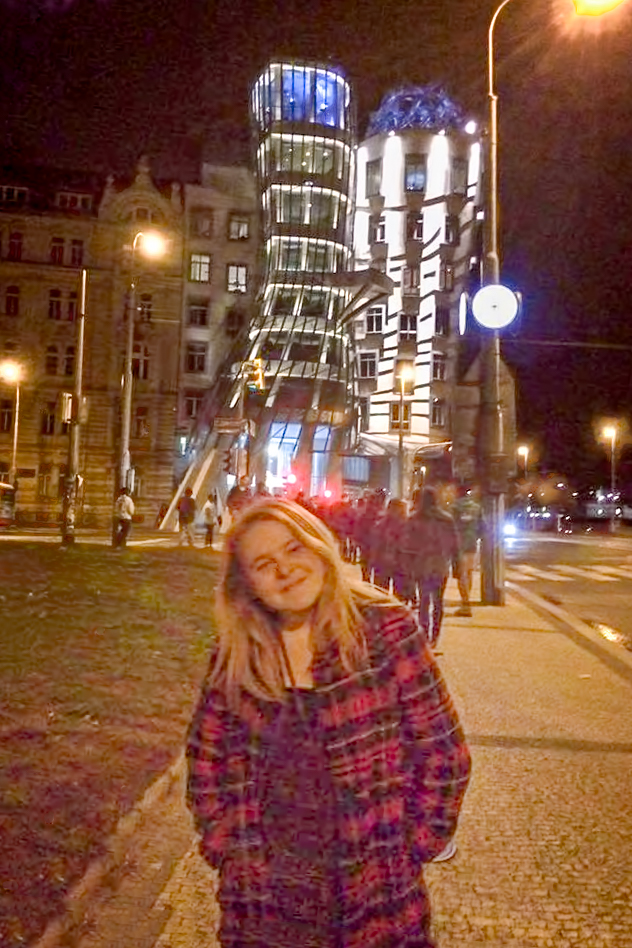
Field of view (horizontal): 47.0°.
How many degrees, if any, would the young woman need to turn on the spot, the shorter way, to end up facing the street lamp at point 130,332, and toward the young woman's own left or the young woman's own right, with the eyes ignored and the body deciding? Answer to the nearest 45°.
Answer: approximately 180°

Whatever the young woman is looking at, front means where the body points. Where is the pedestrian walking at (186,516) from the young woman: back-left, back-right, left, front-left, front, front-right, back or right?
back

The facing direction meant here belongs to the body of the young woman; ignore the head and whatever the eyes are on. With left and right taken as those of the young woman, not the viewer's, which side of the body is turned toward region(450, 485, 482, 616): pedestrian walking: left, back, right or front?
back

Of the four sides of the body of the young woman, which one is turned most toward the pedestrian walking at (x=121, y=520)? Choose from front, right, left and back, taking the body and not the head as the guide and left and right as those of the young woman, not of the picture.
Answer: back

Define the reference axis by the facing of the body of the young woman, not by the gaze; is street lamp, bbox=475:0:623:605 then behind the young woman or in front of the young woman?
behind

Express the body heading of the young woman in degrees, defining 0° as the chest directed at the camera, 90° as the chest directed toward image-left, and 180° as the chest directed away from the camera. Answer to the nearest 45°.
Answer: approximately 0°

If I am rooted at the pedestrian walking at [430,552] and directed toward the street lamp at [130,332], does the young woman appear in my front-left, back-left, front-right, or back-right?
back-left

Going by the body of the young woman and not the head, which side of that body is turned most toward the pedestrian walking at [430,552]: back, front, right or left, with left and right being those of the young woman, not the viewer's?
back
